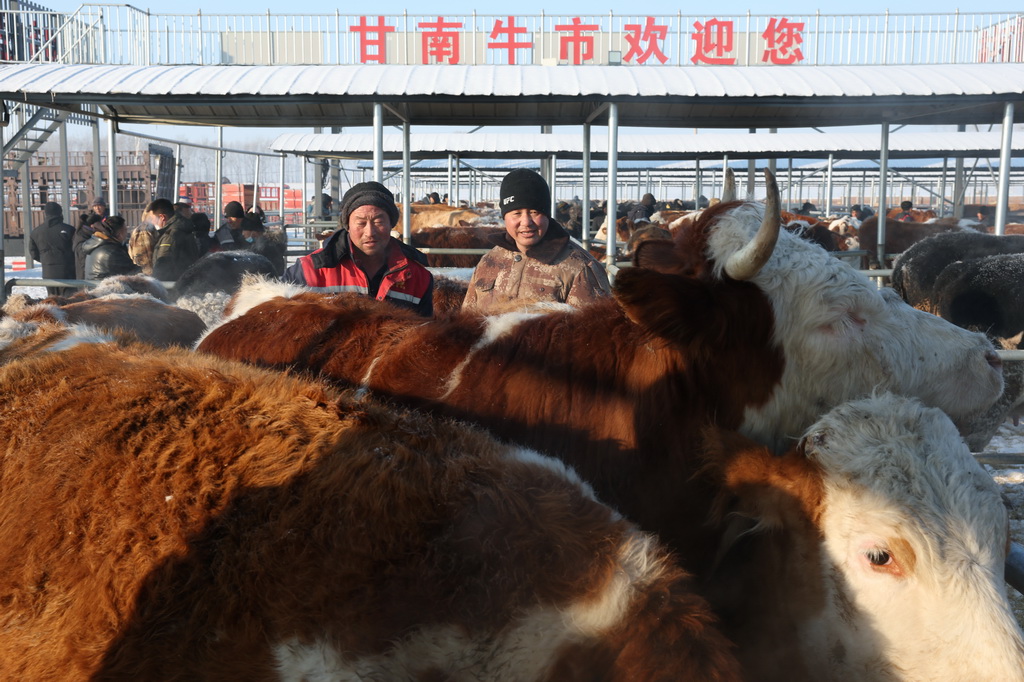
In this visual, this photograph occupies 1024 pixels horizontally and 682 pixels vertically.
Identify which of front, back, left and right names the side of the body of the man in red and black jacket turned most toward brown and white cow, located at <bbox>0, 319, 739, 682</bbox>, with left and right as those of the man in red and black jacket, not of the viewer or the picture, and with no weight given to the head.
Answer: front

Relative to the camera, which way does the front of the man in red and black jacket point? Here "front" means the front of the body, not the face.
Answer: toward the camera

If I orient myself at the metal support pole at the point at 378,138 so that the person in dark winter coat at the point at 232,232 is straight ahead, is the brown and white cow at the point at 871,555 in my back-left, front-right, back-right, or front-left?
back-left

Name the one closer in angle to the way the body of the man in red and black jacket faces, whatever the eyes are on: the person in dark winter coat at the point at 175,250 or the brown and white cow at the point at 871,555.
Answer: the brown and white cow

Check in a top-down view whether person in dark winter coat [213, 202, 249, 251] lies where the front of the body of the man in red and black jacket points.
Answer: no

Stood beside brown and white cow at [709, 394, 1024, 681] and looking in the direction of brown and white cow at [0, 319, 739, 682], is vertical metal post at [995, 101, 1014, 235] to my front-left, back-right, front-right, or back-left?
back-right

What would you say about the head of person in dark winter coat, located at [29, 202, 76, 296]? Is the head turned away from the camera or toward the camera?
away from the camera

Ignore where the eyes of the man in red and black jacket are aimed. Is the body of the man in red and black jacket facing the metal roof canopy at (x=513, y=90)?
no

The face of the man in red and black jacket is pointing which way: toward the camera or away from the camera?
toward the camera

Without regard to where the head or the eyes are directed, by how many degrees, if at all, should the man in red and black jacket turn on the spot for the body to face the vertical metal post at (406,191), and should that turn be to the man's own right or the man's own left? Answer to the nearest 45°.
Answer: approximately 180°

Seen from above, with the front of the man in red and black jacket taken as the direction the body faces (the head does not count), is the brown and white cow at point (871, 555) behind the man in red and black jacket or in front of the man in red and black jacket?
in front

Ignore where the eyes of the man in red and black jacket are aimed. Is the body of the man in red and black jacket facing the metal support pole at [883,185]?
no

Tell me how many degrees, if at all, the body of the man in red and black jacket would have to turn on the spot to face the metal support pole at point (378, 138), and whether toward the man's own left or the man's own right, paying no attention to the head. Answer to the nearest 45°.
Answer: approximately 180°

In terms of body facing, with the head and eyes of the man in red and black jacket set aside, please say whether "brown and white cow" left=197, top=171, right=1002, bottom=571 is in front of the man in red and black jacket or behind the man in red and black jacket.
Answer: in front

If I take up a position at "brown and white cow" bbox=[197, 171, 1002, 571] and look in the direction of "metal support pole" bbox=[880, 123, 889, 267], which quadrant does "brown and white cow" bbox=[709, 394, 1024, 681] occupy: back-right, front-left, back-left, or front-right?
back-right
